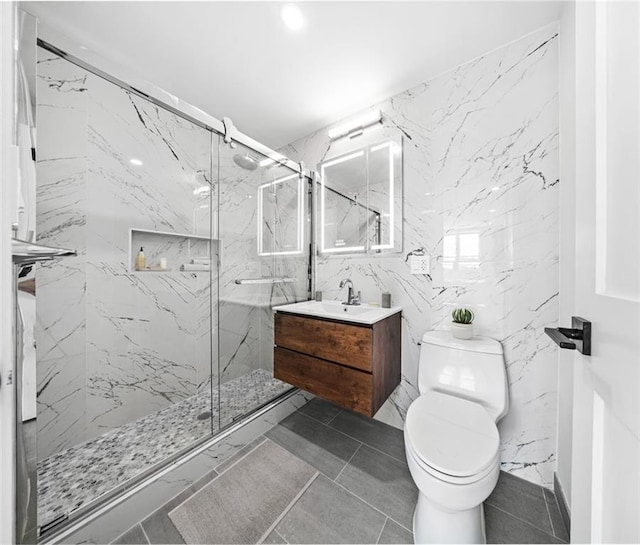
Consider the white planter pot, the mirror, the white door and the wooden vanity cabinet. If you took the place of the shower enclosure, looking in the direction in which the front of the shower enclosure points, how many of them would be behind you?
0

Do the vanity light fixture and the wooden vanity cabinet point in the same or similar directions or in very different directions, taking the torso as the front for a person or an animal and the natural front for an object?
same or similar directions

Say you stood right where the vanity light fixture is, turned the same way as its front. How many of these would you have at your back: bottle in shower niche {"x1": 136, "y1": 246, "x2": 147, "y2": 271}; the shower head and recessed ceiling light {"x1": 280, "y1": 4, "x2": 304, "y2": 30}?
0

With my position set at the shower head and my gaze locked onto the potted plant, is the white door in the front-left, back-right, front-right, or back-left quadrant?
front-right

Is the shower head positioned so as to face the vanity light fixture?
no

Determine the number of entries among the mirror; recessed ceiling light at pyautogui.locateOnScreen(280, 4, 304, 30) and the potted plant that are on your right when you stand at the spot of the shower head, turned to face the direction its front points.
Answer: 0

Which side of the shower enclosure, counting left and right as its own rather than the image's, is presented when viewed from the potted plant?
front

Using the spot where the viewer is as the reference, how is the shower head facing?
facing the viewer and to the left of the viewer

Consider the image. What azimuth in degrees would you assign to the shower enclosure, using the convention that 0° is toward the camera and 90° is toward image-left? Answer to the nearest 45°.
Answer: approximately 315°

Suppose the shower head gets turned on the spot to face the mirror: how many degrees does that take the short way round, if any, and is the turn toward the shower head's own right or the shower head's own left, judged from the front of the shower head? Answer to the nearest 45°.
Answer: approximately 135° to the shower head's own left

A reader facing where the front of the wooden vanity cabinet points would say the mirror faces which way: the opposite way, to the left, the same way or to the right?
the same way

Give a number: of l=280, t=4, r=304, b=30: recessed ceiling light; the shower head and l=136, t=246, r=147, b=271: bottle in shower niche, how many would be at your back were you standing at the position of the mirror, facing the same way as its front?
0

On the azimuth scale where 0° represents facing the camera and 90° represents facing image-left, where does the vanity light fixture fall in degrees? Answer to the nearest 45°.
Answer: approximately 45°

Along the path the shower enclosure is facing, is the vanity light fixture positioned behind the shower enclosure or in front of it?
in front

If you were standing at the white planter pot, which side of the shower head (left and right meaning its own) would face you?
left
